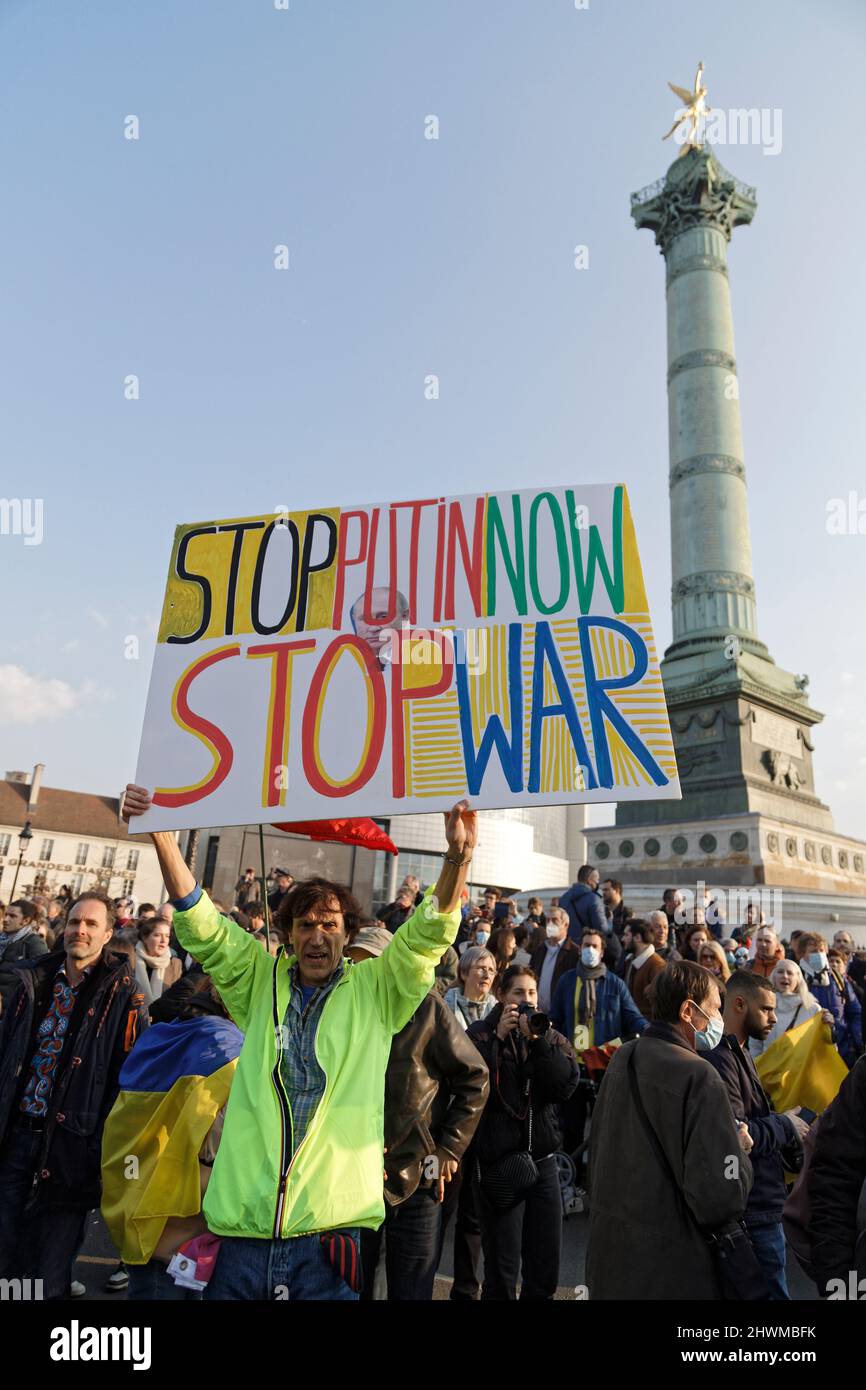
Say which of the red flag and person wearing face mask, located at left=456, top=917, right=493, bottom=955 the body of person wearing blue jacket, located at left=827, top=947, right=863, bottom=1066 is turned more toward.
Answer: the person wearing face mask

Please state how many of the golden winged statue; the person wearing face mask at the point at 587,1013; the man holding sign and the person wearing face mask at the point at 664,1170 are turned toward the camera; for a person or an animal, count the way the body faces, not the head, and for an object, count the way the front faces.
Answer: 2

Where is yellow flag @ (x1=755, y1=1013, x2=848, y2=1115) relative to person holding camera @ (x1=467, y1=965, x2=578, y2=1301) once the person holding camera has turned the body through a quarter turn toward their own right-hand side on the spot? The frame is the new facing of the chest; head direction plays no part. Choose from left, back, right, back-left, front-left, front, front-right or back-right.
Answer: back

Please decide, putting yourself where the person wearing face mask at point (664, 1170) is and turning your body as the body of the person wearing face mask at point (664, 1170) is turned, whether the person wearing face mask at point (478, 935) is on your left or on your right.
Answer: on your left

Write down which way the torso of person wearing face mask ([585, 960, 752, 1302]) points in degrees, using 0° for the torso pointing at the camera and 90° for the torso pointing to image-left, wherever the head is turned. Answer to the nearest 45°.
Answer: approximately 225°

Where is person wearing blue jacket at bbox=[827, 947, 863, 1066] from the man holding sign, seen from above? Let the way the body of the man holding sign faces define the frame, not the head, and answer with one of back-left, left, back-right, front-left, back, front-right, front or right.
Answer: back-left
